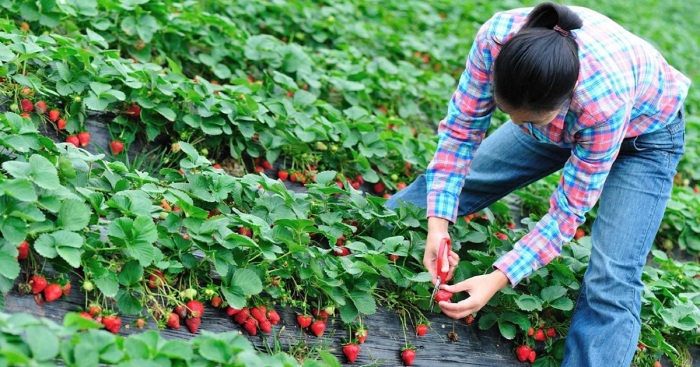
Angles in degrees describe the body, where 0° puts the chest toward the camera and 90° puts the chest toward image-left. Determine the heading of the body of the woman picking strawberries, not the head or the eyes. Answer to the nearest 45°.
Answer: approximately 45°

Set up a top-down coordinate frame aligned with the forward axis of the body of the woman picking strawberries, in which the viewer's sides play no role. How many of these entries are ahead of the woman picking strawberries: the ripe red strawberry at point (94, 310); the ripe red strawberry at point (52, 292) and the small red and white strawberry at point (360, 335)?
3

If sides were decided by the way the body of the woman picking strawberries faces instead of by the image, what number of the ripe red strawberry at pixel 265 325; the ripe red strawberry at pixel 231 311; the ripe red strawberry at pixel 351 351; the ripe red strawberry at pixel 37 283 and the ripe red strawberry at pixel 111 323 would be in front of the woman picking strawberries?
5

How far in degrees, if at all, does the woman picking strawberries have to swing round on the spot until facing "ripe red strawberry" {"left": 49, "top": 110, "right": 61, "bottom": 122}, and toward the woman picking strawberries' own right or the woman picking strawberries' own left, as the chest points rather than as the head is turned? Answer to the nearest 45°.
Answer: approximately 45° to the woman picking strawberries' own right

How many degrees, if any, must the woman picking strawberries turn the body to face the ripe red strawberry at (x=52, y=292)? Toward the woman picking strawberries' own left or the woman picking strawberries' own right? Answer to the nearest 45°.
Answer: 0° — they already face it

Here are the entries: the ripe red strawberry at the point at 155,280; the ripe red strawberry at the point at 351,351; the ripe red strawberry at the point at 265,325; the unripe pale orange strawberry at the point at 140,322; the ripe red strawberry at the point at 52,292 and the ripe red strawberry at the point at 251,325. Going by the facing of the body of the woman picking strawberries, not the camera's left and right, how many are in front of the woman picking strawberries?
6

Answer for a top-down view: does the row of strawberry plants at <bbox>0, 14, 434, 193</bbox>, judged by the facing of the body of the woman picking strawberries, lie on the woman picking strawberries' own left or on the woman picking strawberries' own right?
on the woman picking strawberries' own right

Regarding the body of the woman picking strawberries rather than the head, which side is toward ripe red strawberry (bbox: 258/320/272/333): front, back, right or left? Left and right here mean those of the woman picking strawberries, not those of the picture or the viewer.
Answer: front

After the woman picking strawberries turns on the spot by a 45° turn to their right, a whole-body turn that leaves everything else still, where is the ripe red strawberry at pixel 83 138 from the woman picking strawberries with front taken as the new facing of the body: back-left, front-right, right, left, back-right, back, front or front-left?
front

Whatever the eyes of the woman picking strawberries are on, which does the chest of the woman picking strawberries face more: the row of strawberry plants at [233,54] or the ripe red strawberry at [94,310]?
the ripe red strawberry

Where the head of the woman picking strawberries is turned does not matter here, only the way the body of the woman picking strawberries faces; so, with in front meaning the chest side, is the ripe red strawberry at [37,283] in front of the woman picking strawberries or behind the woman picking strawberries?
in front

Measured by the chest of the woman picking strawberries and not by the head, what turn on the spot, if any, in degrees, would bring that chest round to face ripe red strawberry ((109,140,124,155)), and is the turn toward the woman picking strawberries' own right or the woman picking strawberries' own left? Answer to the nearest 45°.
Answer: approximately 45° to the woman picking strawberries' own right

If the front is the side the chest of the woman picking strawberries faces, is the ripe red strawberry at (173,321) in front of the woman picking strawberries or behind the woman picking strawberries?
in front

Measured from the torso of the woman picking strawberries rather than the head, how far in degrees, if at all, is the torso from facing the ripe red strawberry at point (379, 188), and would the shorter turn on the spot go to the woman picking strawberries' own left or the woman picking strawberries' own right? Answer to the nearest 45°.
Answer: approximately 90° to the woman picking strawberries' own right

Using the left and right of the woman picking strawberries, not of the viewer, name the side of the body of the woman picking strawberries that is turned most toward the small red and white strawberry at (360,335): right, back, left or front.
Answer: front

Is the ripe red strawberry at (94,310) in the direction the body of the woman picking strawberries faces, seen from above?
yes

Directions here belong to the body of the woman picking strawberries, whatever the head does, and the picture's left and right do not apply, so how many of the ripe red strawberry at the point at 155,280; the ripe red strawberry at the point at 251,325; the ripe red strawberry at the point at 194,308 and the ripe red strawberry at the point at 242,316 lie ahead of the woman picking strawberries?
4

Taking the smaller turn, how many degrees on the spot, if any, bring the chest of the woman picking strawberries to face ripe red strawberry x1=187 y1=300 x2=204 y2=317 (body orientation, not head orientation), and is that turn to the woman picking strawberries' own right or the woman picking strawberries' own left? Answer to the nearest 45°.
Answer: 0° — they already face it

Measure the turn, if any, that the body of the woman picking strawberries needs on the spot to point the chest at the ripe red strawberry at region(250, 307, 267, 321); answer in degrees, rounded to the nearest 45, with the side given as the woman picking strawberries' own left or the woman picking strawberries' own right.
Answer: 0° — they already face it
